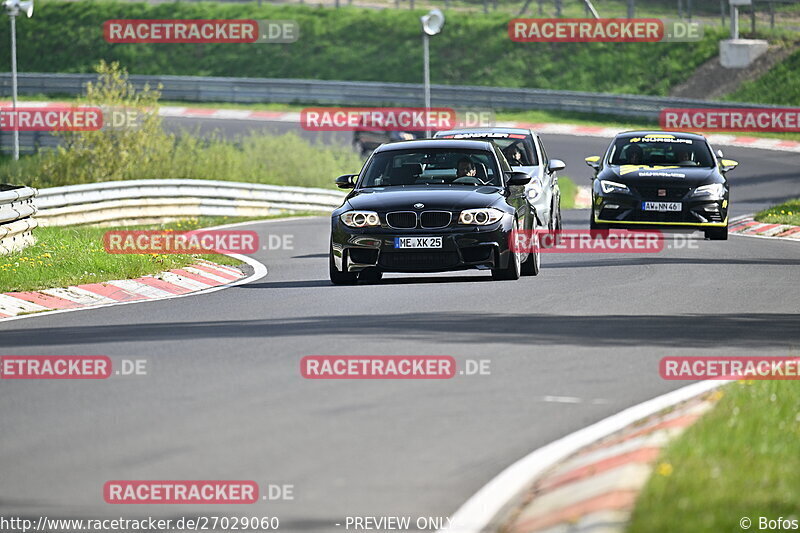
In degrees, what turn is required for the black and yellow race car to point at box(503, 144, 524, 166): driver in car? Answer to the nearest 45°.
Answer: approximately 45° to its right

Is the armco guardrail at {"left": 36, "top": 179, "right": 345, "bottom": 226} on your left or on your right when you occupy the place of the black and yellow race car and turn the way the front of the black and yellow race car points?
on your right

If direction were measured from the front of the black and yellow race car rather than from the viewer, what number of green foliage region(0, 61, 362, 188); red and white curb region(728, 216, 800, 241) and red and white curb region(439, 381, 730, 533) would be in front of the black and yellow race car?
1

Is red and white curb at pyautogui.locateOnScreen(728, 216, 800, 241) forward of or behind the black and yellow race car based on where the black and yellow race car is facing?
behind

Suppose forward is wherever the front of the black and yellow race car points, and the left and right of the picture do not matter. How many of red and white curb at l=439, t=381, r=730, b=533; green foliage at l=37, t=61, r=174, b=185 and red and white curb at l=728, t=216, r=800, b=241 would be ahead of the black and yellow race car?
1

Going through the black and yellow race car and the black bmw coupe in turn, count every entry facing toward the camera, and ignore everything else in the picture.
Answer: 2

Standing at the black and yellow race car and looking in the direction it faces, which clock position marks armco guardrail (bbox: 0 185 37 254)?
The armco guardrail is roughly at 2 o'clock from the black and yellow race car.

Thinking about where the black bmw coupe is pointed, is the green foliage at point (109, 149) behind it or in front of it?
behind

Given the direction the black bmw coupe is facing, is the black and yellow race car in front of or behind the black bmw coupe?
behind

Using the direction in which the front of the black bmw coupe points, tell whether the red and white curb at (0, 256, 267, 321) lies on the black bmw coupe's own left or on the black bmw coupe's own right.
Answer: on the black bmw coupe's own right

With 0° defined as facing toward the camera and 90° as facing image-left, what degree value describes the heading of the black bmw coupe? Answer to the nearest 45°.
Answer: approximately 0°
